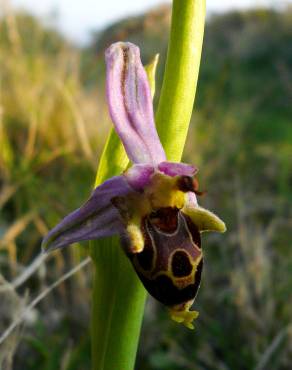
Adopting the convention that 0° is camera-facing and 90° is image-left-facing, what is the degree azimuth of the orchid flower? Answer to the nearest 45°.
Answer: approximately 315°
